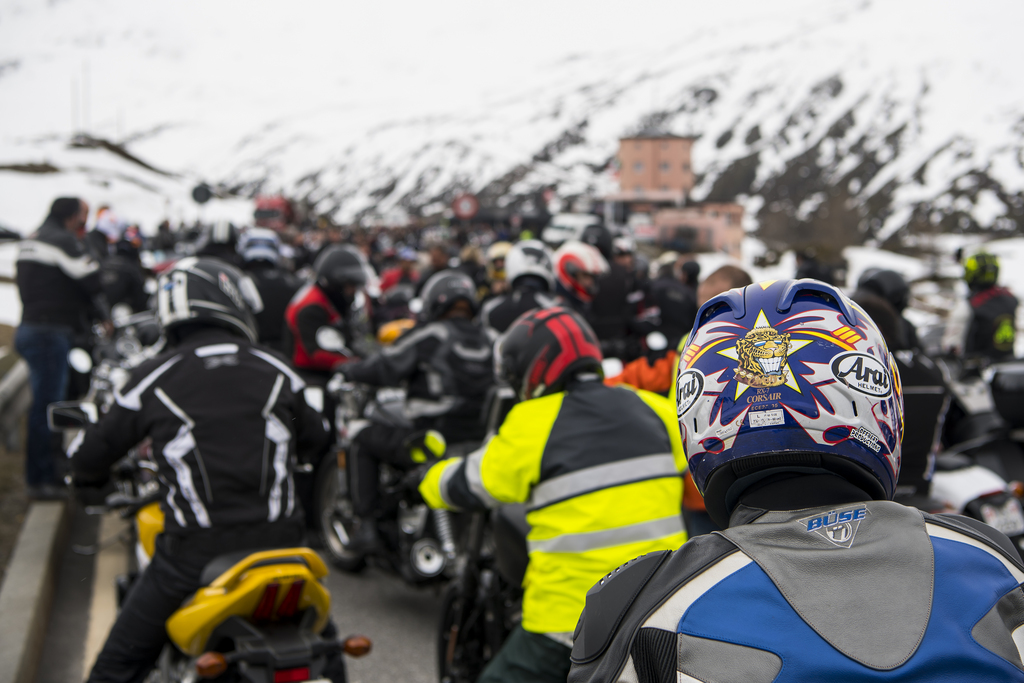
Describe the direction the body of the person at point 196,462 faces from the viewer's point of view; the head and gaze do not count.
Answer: away from the camera

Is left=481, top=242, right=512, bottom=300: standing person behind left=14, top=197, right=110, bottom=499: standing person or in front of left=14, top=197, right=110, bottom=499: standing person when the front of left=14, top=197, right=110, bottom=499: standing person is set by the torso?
in front

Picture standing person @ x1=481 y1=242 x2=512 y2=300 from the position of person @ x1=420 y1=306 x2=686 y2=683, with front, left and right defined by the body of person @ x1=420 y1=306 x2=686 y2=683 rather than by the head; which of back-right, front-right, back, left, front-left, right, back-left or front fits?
front-right

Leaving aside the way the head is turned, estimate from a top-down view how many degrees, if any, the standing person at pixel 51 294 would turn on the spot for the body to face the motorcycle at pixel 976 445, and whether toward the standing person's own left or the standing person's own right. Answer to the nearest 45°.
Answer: approximately 90° to the standing person's own right

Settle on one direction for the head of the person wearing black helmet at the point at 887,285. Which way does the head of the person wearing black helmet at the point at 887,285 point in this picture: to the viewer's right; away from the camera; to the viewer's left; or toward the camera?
away from the camera

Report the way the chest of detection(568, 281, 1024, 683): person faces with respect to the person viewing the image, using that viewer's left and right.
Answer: facing away from the viewer

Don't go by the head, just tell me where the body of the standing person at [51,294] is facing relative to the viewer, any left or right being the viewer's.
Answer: facing away from the viewer and to the right of the viewer

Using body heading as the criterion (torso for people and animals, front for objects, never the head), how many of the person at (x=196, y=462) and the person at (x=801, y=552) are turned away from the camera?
2

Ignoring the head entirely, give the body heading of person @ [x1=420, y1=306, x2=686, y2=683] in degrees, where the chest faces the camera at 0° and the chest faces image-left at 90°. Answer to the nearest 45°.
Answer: approximately 135°

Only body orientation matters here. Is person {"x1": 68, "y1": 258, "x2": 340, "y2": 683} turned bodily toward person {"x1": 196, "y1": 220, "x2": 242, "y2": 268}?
yes

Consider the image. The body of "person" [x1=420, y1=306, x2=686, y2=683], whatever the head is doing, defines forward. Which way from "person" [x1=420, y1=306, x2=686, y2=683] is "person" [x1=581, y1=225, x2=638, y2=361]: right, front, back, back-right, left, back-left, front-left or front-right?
front-right
